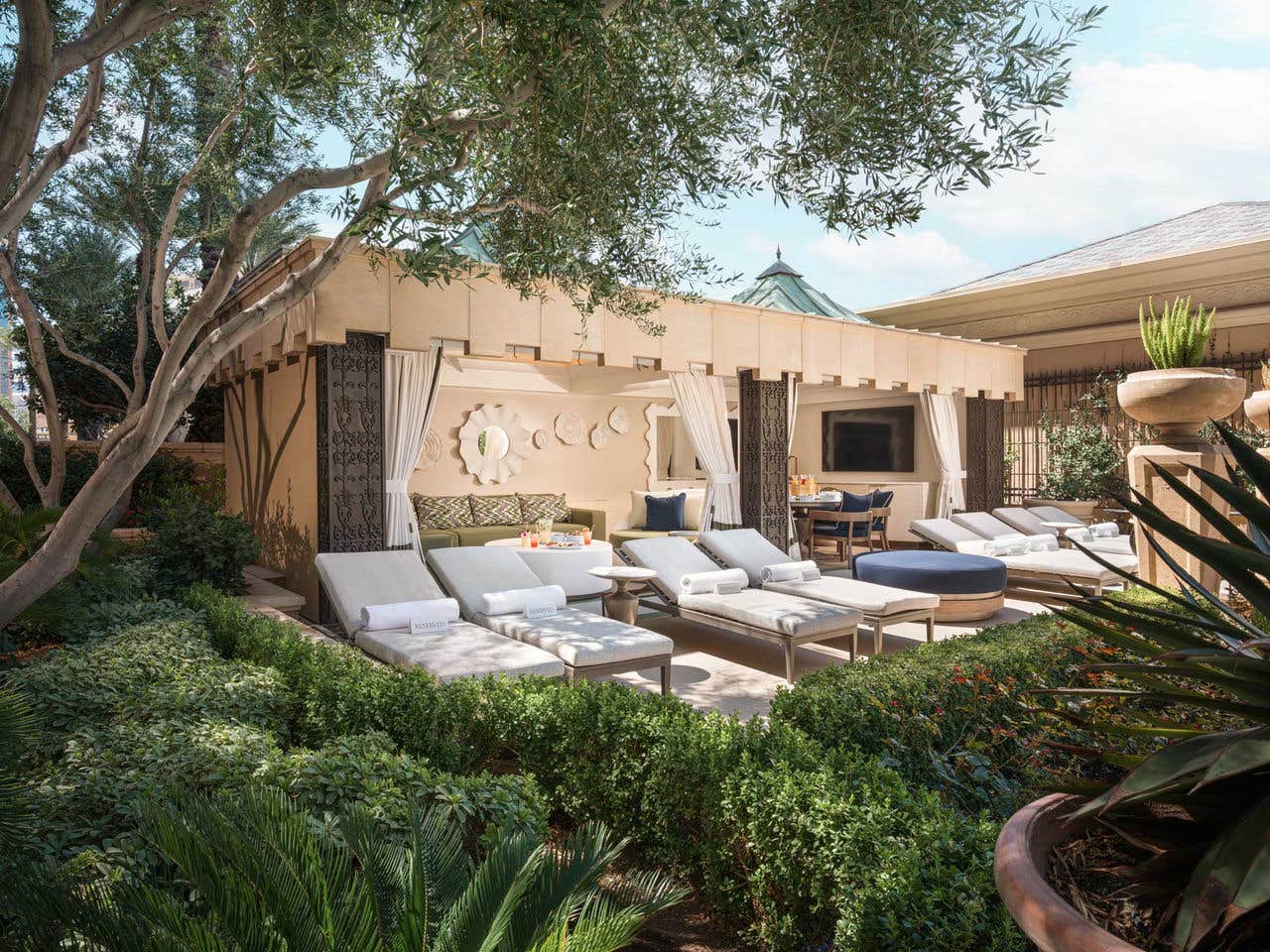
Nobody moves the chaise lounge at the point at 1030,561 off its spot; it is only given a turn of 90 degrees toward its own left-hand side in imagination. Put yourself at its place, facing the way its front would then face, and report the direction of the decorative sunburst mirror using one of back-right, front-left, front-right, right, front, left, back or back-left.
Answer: back-left

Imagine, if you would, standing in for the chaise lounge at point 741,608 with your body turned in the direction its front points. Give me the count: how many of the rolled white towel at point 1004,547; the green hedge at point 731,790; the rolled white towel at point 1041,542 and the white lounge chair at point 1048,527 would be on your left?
3

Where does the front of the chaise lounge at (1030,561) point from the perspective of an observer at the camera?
facing the viewer and to the right of the viewer

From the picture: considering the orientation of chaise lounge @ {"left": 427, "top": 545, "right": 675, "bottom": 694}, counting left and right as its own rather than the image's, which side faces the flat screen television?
left

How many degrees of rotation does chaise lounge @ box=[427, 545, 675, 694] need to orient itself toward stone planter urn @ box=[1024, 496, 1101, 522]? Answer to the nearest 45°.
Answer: approximately 90° to its left

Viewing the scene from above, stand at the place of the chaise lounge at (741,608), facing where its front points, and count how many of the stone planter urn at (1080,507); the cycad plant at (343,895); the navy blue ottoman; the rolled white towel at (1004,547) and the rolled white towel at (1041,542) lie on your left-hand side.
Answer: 4

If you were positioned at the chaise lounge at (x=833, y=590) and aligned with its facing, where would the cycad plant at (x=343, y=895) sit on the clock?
The cycad plant is roughly at 2 o'clock from the chaise lounge.

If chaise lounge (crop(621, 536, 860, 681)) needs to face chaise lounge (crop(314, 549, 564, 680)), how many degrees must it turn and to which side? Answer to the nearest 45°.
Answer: approximately 90° to its right

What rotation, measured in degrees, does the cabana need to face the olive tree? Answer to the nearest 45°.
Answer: approximately 45° to its right

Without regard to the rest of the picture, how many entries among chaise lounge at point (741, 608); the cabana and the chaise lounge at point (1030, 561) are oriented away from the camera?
0

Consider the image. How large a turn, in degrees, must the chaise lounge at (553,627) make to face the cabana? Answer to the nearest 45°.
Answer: approximately 135° to its left
